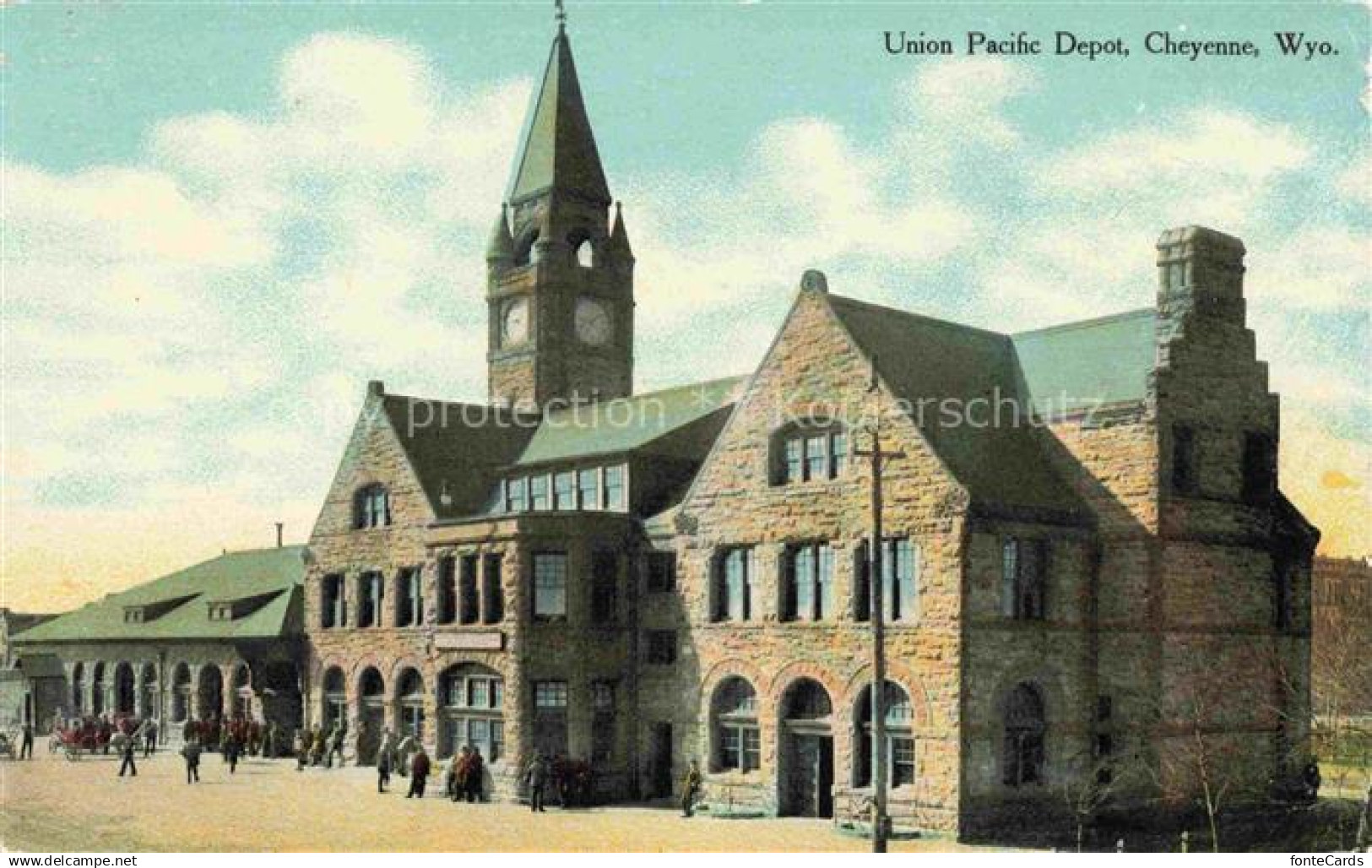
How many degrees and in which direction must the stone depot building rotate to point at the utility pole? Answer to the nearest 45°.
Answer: approximately 45° to its left

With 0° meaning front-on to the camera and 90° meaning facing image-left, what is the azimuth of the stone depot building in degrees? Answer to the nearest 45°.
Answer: approximately 45°

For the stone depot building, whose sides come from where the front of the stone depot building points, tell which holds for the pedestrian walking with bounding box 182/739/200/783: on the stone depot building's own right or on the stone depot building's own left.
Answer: on the stone depot building's own right

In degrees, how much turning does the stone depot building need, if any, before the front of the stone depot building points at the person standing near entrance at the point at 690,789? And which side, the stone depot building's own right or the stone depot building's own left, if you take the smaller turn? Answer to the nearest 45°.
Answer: approximately 45° to the stone depot building's own right

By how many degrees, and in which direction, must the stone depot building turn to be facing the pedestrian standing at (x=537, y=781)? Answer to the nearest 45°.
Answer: approximately 45° to its right

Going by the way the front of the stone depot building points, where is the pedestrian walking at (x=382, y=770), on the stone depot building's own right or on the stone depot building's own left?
on the stone depot building's own right
